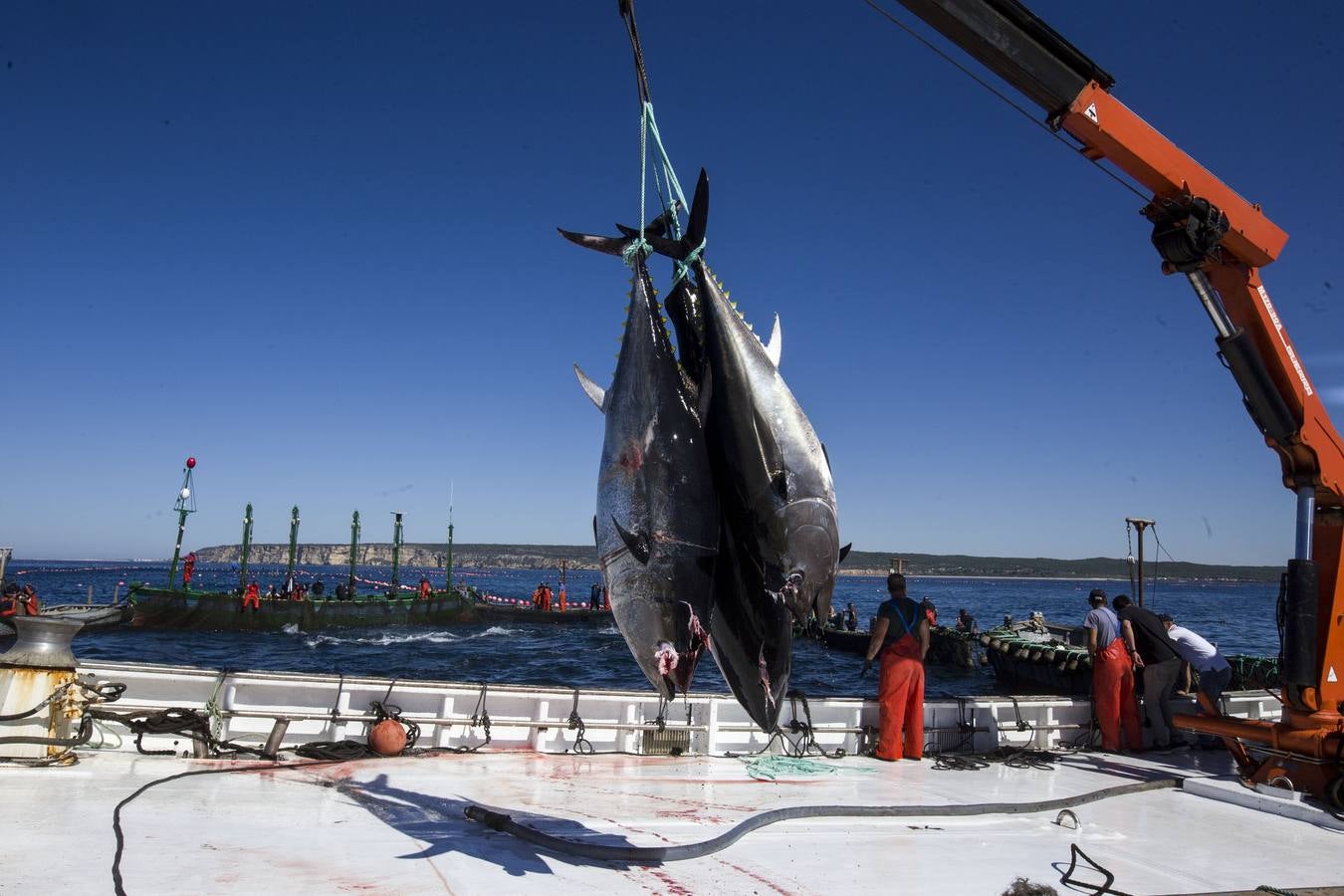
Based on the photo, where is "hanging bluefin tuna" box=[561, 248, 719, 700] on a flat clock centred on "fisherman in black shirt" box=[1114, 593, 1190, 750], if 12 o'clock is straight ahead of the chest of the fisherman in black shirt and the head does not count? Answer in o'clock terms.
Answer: The hanging bluefin tuna is roughly at 8 o'clock from the fisherman in black shirt.

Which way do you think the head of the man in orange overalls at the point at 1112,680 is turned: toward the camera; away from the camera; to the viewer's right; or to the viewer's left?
away from the camera

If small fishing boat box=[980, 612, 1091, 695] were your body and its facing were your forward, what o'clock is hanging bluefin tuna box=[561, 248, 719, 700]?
The hanging bluefin tuna is roughly at 9 o'clock from the small fishing boat.

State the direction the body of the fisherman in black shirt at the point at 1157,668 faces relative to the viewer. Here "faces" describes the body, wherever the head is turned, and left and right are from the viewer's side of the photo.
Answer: facing away from the viewer and to the left of the viewer

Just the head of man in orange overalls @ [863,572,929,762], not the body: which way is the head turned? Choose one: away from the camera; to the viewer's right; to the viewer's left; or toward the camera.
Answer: away from the camera

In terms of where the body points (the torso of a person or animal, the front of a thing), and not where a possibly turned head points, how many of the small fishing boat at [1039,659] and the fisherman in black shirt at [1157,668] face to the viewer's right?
0

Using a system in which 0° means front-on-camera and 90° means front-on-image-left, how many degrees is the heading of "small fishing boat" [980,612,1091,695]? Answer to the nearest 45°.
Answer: approximately 90°

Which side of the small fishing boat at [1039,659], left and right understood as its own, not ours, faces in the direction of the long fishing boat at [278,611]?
front

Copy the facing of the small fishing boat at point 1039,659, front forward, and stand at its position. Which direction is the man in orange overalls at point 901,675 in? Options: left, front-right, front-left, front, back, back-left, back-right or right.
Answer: left

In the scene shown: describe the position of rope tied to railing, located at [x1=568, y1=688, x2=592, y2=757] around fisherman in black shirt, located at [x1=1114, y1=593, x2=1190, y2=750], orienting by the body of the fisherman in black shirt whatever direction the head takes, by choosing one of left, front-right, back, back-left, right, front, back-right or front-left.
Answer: left

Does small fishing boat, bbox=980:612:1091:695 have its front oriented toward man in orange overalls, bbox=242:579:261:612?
yes
